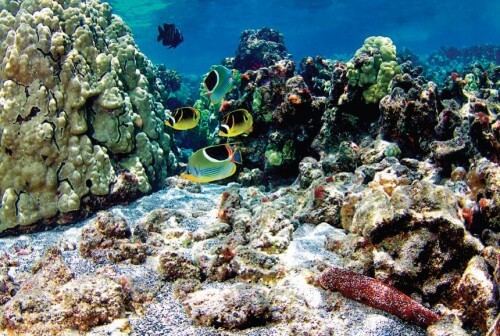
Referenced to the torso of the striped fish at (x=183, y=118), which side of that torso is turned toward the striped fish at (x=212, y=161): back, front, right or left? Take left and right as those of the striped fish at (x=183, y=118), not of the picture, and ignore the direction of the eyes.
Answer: left

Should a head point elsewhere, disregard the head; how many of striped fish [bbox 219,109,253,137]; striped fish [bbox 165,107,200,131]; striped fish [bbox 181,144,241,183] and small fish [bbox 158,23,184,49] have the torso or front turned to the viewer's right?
1

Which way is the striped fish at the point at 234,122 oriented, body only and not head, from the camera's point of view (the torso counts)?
to the viewer's left

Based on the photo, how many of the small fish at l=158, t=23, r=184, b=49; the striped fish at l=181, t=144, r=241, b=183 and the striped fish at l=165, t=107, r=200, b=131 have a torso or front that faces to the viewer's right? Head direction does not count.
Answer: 1

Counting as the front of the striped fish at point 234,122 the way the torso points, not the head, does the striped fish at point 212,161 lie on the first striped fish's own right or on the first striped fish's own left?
on the first striped fish's own left

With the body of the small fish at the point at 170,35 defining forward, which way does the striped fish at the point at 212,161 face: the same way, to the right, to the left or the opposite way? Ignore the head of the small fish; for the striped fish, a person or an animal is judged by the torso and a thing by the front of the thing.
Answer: the opposite way

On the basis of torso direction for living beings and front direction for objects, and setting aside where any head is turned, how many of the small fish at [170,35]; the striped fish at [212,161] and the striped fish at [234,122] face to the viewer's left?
2
